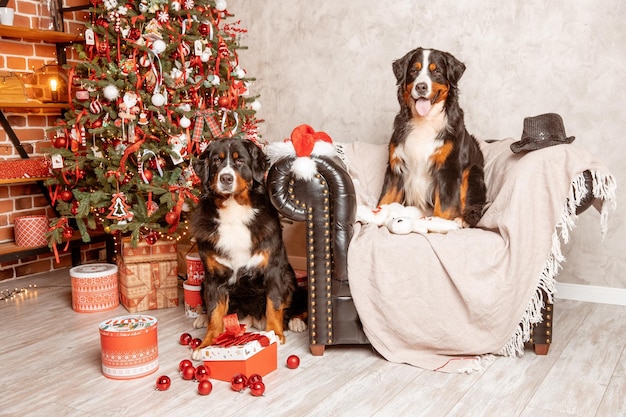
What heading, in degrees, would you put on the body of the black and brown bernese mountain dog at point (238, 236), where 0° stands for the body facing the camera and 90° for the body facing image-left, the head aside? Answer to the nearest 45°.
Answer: approximately 0°

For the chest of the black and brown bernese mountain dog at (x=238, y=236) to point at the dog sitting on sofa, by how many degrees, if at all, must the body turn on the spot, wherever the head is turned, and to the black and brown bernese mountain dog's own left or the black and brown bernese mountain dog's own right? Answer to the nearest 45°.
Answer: approximately 90° to the black and brown bernese mountain dog's own left

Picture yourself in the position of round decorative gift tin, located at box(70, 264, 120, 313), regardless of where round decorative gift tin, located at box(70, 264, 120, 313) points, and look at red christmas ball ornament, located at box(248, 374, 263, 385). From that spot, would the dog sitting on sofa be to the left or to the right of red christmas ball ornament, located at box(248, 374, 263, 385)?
left
